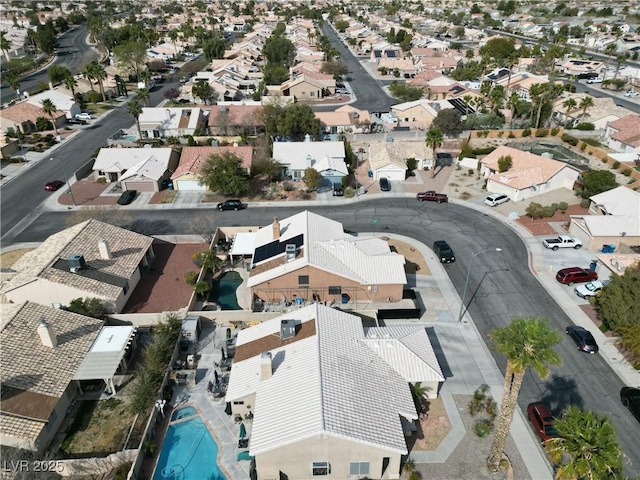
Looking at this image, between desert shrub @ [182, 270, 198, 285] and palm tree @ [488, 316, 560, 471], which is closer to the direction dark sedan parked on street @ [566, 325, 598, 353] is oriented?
the desert shrub

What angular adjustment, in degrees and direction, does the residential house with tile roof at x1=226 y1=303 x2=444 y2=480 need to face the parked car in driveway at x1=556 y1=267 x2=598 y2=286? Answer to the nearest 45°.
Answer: approximately 45° to its left

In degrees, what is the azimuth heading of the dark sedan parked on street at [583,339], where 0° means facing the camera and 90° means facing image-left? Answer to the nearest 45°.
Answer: approximately 135°

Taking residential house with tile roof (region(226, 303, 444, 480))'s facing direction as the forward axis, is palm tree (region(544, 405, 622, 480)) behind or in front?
in front

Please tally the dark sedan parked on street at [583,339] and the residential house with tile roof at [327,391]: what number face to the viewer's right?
1

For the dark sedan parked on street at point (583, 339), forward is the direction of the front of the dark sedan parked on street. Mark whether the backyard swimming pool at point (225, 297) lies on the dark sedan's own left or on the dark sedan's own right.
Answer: on the dark sedan's own left

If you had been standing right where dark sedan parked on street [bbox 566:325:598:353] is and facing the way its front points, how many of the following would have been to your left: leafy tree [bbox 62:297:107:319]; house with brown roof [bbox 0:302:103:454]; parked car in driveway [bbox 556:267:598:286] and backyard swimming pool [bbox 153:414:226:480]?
3

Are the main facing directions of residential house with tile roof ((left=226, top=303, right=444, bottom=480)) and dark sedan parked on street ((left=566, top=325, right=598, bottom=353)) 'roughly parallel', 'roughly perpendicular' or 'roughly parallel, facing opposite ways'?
roughly perpendicular

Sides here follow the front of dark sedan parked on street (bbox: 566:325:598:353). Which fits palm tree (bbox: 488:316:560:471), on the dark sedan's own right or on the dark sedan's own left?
on the dark sedan's own left

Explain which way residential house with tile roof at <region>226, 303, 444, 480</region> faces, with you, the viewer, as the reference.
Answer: facing to the right of the viewer

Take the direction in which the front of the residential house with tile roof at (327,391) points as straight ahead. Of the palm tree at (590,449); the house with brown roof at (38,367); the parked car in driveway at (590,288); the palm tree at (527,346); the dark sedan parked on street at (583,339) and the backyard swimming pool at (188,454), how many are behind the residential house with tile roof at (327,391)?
2

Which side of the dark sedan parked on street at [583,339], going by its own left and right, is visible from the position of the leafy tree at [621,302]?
right

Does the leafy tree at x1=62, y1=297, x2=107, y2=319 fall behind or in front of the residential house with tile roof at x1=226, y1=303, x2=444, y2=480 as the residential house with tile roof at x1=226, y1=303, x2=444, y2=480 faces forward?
behind

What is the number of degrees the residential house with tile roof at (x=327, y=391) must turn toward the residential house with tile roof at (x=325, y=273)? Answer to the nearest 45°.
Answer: approximately 90° to its left

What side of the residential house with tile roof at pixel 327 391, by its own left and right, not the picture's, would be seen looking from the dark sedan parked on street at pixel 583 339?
front

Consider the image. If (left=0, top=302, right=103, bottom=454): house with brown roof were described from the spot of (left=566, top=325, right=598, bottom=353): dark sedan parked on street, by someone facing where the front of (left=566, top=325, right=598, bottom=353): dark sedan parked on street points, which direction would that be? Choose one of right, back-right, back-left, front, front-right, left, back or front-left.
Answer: left

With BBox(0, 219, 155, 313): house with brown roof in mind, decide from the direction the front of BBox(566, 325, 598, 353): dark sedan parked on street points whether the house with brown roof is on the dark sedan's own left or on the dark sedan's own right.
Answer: on the dark sedan's own left

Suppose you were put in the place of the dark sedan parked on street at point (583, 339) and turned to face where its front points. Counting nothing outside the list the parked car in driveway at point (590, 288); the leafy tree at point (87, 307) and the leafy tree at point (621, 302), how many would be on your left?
1
